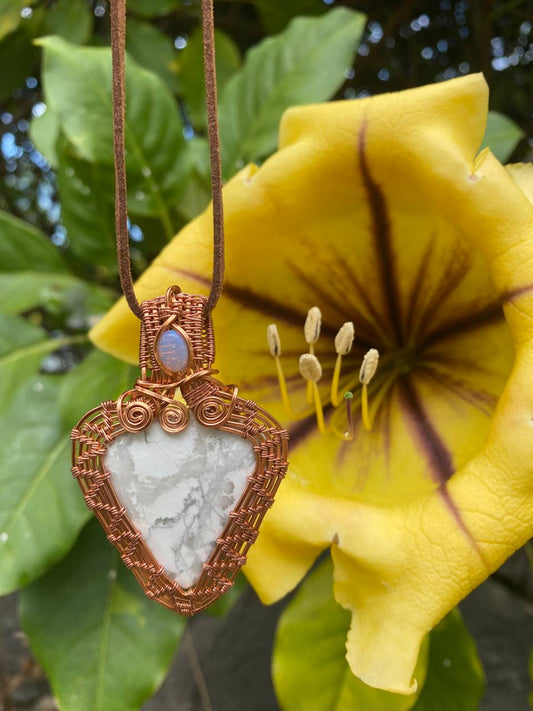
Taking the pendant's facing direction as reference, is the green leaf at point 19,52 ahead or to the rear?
to the rear

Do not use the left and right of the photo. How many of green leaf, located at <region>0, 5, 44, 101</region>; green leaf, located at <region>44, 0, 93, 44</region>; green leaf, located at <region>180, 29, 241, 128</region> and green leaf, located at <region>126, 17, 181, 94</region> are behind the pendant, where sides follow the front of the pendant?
4

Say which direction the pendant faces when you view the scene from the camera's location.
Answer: facing the viewer

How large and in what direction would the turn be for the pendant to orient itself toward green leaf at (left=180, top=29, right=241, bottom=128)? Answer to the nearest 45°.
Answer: approximately 180°

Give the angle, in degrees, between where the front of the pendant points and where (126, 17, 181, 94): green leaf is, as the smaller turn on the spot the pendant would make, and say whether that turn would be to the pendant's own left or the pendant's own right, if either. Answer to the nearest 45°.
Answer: approximately 180°
